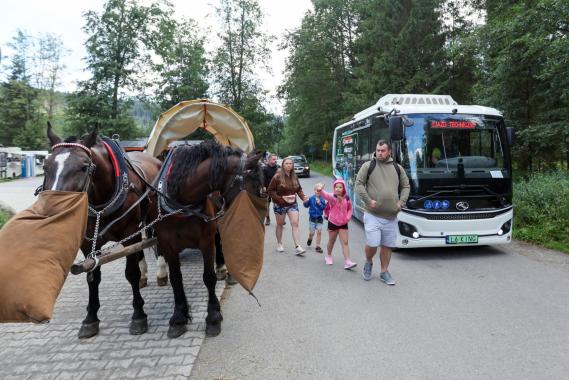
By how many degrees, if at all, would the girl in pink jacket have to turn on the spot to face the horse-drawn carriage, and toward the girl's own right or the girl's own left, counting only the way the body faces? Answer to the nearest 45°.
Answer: approximately 45° to the girl's own right

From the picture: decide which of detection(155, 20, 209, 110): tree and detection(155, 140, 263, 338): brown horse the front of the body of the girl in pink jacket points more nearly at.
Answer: the brown horse

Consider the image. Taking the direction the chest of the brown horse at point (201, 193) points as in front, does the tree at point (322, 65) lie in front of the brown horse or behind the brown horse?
behind

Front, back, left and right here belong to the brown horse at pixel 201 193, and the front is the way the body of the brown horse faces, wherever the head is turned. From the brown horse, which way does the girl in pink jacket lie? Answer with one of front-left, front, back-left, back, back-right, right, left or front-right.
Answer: back-left

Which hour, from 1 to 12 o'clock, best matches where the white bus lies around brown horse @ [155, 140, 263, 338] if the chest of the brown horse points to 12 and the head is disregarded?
The white bus is roughly at 8 o'clock from the brown horse.

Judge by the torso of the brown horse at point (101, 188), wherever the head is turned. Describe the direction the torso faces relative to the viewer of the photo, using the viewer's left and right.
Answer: facing the viewer and to the left of the viewer

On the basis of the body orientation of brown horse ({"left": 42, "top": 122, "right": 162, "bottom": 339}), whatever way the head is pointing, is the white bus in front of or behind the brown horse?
behind

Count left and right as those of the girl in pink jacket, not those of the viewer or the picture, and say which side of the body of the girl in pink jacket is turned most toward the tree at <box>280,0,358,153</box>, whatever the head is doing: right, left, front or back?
back

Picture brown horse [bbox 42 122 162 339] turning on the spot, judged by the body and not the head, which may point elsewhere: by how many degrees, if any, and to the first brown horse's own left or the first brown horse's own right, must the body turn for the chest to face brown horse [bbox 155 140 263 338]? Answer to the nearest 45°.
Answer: approximately 135° to the first brown horse's own left
